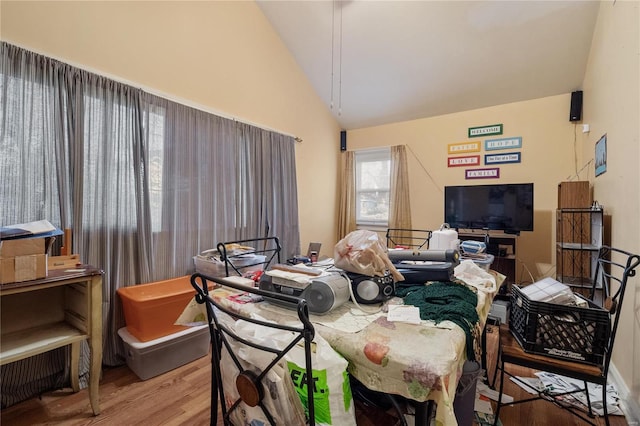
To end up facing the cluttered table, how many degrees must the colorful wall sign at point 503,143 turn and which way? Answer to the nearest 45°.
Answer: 0° — it already faces it

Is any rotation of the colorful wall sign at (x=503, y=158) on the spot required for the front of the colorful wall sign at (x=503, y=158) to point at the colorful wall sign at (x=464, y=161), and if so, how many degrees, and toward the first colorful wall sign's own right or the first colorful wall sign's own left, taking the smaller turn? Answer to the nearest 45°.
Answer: approximately 90° to the first colorful wall sign's own right

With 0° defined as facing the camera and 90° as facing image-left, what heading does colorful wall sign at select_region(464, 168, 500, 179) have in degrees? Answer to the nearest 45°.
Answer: approximately 0°

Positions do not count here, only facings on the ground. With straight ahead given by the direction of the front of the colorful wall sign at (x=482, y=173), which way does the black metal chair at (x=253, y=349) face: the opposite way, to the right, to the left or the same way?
the opposite way

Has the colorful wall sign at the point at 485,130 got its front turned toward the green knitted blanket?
yes

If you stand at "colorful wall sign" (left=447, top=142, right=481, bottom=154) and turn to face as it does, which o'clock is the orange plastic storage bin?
The orange plastic storage bin is roughly at 1 o'clock from the colorful wall sign.

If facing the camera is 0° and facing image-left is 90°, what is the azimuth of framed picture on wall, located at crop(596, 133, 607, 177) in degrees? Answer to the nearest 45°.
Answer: approximately 90°
